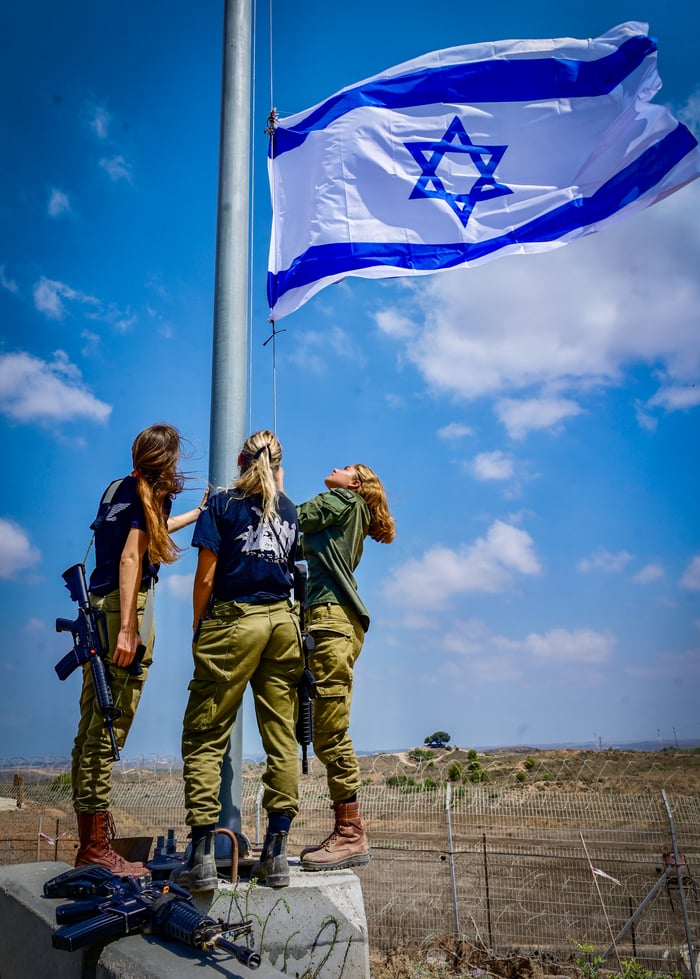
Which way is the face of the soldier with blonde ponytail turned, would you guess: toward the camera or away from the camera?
away from the camera

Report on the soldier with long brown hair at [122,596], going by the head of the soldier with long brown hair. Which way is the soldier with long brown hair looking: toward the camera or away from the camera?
away from the camera

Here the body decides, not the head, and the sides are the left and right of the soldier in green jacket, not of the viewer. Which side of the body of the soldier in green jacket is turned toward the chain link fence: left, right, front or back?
right

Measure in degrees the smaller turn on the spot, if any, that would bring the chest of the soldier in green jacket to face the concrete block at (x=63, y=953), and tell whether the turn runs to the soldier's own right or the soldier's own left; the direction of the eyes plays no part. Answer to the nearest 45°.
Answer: approximately 45° to the soldier's own left

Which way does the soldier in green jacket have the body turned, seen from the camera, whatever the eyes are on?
to the viewer's left

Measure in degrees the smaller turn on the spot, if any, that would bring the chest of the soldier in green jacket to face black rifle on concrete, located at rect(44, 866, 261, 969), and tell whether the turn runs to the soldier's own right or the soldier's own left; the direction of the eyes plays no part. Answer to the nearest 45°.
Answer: approximately 45° to the soldier's own left
